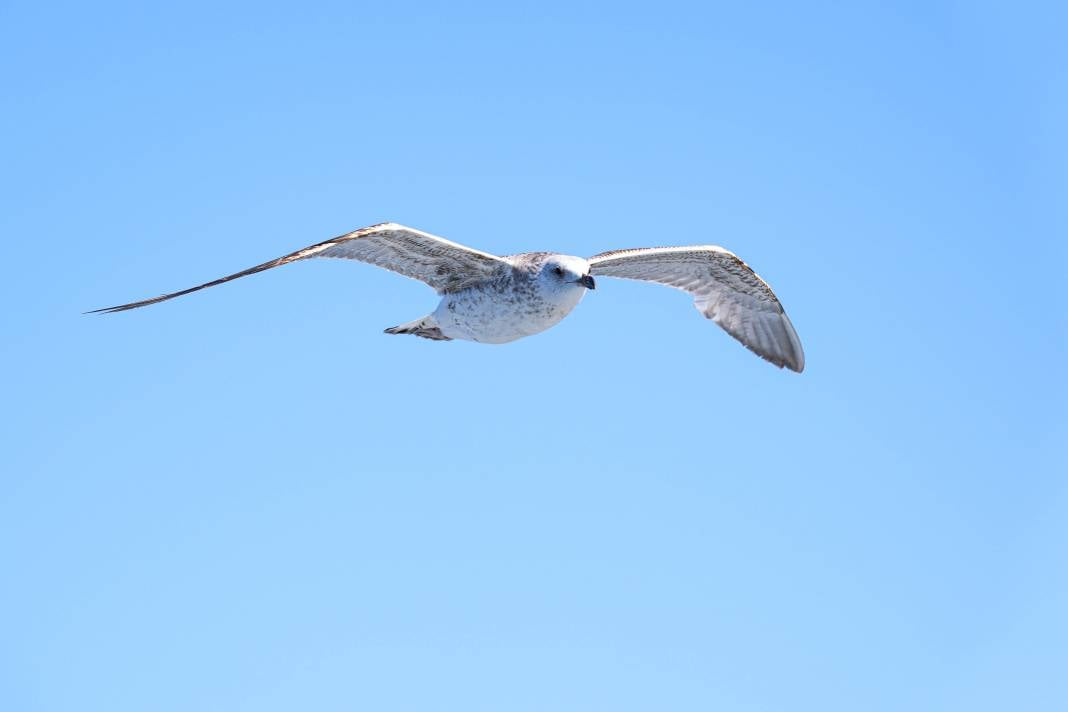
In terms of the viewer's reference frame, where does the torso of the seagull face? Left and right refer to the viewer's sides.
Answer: facing the viewer and to the right of the viewer
